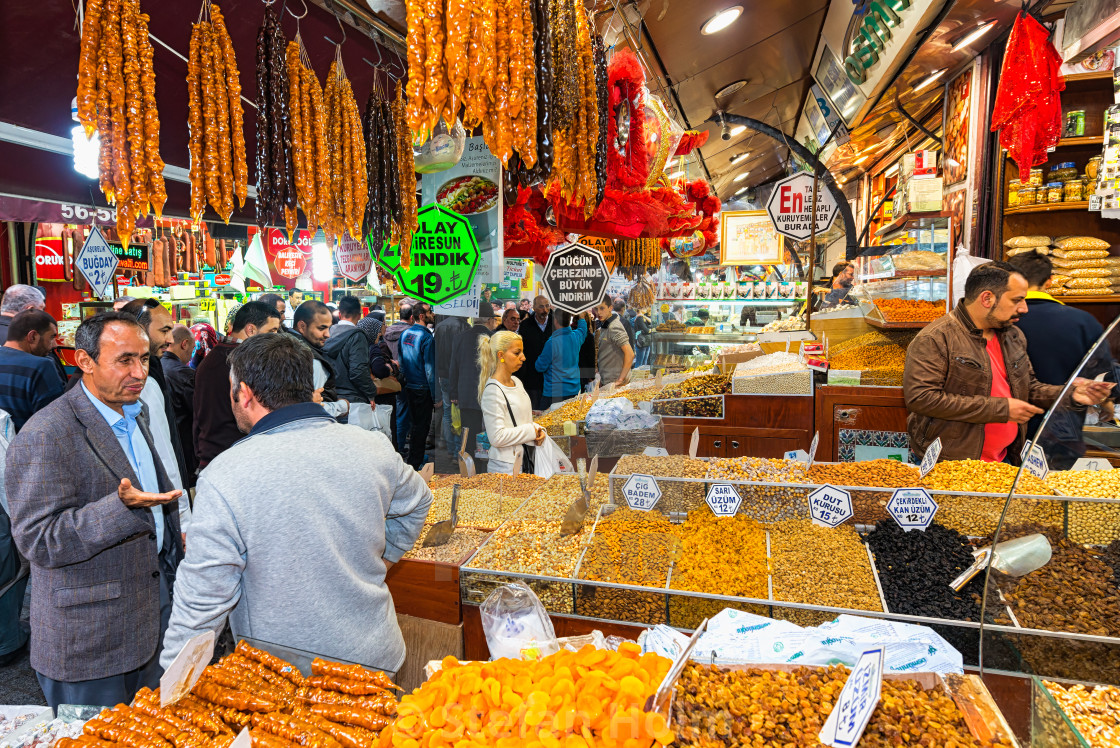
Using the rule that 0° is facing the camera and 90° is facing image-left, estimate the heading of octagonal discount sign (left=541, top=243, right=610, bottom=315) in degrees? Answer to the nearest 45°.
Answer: approximately 0°

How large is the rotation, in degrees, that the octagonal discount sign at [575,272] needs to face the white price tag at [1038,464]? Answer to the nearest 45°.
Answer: approximately 45° to its left

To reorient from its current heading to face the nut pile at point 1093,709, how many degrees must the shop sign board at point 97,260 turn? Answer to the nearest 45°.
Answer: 0° — it already faces it

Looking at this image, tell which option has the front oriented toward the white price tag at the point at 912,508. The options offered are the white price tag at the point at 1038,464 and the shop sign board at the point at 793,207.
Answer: the shop sign board

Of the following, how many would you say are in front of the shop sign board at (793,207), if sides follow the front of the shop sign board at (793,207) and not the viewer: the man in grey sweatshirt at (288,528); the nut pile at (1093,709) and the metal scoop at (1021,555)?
3

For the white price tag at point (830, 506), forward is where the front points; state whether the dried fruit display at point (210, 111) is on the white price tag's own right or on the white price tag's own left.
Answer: on the white price tag's own right

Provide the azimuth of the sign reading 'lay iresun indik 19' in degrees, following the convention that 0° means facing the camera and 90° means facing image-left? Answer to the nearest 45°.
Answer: approximately 0°

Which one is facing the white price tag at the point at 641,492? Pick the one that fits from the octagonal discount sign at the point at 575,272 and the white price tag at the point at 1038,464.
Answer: the octagonal discount sign

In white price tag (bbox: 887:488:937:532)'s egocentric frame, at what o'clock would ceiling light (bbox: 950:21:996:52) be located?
The ceiling light is roughly at 6 o'clock from the white price tag.
